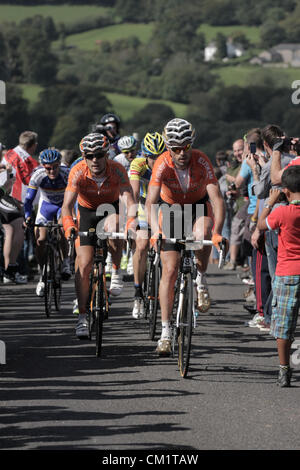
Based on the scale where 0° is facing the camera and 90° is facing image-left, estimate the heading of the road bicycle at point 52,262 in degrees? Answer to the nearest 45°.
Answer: approximately 0°

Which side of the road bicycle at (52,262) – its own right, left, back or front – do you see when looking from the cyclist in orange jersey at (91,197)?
front
